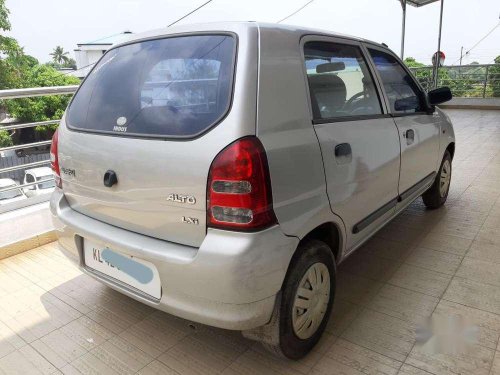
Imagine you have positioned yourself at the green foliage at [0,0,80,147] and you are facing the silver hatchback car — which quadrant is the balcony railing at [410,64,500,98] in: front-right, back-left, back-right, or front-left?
front-left

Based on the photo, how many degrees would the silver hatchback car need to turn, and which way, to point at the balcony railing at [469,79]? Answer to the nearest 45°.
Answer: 0° — it already faces it

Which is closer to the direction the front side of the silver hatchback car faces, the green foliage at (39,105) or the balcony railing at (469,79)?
the balcony railing

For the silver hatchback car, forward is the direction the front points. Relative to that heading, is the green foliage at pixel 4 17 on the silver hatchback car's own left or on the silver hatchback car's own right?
on the silver hatchback car's own left

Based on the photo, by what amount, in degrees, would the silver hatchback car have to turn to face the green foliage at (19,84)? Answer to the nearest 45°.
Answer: approximately 90° to its left

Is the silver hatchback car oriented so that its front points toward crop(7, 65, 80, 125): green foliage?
no

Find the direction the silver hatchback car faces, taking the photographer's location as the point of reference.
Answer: facing away from the viewer and to the right of the viewer

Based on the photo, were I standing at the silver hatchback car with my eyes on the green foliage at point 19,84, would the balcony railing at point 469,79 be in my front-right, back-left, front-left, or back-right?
front-right
